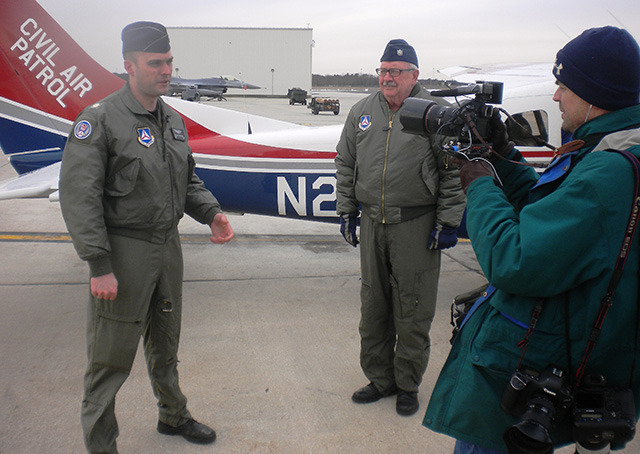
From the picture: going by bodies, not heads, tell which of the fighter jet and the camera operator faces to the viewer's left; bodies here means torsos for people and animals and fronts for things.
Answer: the camera operator

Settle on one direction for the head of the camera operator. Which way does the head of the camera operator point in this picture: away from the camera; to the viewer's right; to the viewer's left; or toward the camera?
to the viewer's left

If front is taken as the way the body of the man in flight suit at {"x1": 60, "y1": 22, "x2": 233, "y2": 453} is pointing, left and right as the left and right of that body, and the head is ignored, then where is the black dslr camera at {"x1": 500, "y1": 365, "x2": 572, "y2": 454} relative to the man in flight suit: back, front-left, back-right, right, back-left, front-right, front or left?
front

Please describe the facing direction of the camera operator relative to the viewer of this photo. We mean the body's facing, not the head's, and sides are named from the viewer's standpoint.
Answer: facing to the left of the viewer

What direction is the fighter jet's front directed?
to the viewer's right

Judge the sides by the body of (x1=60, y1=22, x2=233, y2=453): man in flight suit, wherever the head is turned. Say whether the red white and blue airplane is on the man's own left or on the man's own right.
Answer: on the man's own left

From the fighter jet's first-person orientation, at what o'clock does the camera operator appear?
The camera operator is roughly at 3 o'clock from the fighter jet.

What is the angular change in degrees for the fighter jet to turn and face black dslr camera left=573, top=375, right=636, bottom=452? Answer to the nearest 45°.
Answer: approximately 90° to its right

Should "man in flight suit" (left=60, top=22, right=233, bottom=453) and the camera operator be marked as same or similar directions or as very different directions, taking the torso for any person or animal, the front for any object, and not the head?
very different directions

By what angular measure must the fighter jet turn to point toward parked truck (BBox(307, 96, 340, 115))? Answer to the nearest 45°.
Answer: approximately 45° to its right

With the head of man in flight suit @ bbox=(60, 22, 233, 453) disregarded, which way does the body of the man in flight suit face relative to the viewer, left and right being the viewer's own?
facing the viewer and to the right of the viewer

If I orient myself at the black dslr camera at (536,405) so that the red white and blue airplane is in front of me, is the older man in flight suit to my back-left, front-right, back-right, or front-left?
front-right

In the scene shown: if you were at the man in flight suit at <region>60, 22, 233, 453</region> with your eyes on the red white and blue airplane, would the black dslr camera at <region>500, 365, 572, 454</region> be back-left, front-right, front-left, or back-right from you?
back-right

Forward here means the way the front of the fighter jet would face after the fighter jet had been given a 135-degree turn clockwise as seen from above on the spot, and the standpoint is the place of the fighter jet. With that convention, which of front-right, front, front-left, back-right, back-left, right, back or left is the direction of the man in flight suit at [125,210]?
front-left

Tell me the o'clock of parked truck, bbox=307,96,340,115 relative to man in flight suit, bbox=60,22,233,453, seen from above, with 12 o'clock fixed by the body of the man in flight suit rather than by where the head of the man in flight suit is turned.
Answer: The parked truck is roughly at 8 o'clock from the man in flight suit.
